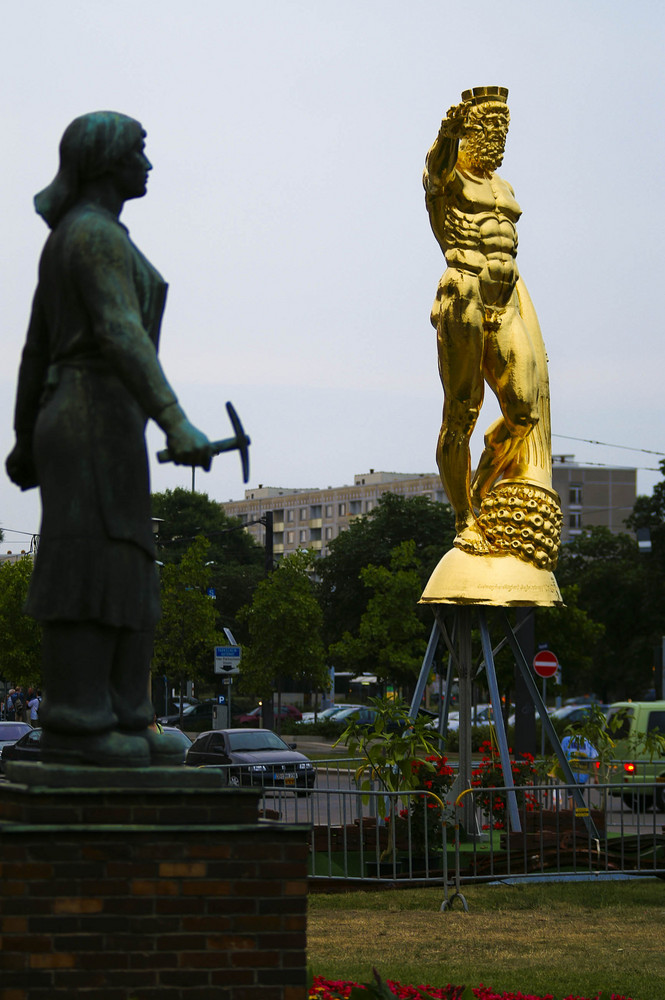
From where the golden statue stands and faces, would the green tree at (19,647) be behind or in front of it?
behind

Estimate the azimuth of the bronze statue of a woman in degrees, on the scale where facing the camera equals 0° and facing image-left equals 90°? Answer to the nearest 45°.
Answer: approximately 270°

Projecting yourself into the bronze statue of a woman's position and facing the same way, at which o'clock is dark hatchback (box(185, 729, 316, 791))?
The dark hatchback is roughly at 9 o'clock from the bronze statue of a woman.

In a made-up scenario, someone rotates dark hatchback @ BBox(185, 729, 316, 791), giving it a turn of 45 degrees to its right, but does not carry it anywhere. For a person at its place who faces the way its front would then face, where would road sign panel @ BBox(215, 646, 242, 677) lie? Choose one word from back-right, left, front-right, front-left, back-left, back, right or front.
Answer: back

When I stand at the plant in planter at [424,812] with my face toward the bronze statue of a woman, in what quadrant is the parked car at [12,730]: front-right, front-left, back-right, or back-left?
back-right

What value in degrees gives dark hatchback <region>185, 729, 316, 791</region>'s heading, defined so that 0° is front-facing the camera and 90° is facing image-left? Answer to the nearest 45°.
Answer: approximately 315°

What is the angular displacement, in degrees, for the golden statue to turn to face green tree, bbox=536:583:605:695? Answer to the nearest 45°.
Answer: approximately 135° to its left

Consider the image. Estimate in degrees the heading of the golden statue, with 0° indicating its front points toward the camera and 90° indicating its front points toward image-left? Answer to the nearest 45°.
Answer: approximately 315°
